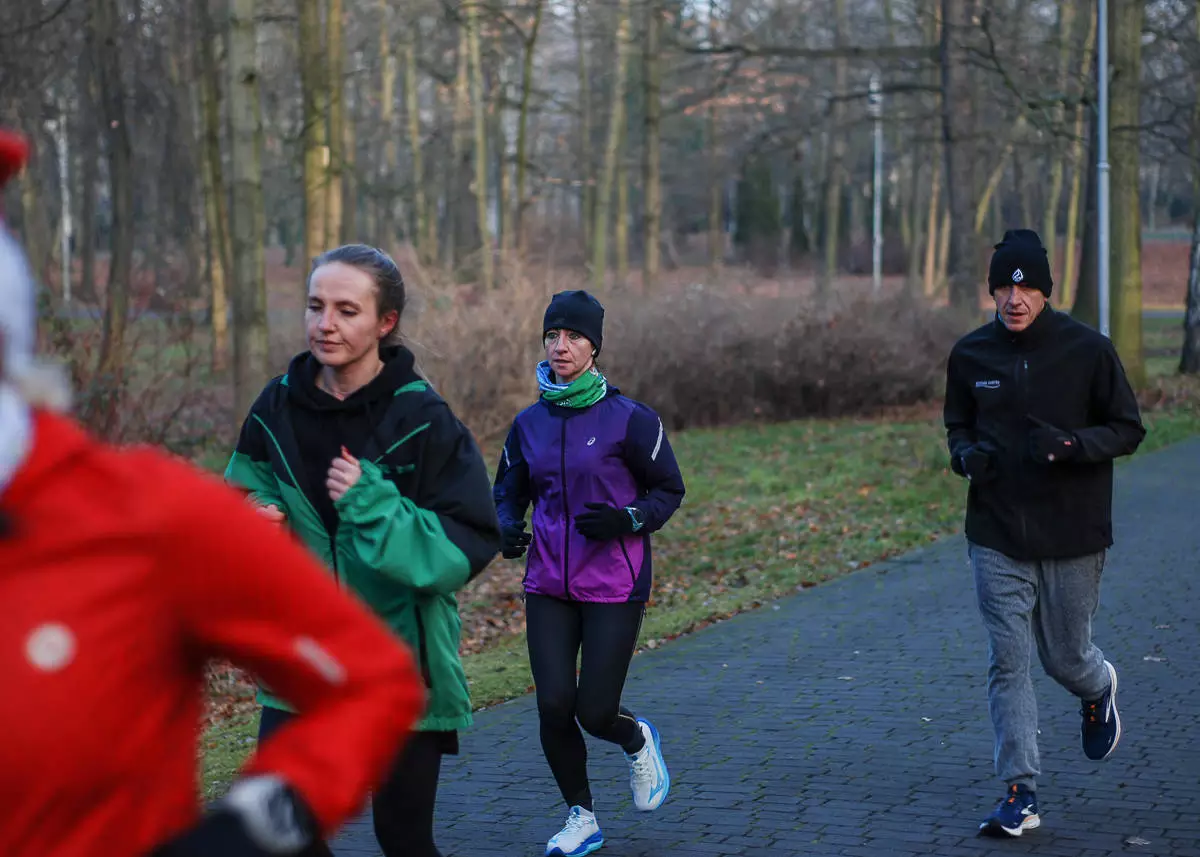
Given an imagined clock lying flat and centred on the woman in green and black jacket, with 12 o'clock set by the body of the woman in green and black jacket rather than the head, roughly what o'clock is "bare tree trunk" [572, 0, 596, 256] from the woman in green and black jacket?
The bare tree trunk is roughly at 5 o'clock from the woman in green and black jacket.

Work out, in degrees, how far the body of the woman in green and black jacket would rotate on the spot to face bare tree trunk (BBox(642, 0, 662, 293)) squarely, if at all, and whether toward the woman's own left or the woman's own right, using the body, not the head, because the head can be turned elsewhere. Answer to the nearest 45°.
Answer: approximately 135° to the woman's own right

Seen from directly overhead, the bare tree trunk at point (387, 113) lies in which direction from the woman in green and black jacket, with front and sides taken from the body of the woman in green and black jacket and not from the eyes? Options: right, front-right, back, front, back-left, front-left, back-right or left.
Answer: back-right

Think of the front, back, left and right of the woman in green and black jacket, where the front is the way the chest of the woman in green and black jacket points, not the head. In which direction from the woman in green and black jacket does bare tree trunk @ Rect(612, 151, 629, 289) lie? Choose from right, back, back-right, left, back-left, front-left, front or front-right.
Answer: back-right

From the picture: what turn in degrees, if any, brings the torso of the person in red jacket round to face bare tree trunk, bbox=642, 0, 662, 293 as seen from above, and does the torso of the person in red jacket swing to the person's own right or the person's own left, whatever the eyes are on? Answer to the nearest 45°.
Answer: approximately 135° to the person's own right

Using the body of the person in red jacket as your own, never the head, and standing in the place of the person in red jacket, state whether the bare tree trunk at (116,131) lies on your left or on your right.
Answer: on your right

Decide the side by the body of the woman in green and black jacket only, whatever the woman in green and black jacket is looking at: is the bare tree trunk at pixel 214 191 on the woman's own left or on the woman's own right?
on the woman's own right

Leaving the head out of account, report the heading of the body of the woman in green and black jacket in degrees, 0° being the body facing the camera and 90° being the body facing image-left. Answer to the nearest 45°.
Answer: approximately 45°
